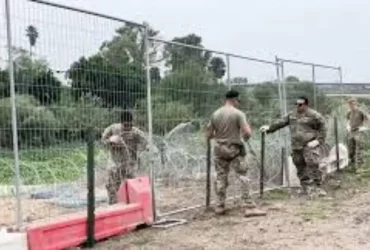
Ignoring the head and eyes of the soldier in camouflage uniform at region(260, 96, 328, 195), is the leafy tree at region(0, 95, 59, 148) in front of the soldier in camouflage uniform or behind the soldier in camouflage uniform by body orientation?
in front

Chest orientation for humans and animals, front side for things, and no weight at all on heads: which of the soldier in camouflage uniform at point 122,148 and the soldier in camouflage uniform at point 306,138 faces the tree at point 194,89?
the soldier in camouflage uniform at point 306,138

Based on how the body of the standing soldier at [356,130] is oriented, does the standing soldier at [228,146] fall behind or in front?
in front

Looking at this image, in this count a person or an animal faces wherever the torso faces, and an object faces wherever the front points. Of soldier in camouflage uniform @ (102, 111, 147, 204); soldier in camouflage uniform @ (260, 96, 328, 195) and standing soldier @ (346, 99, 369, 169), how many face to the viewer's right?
0
